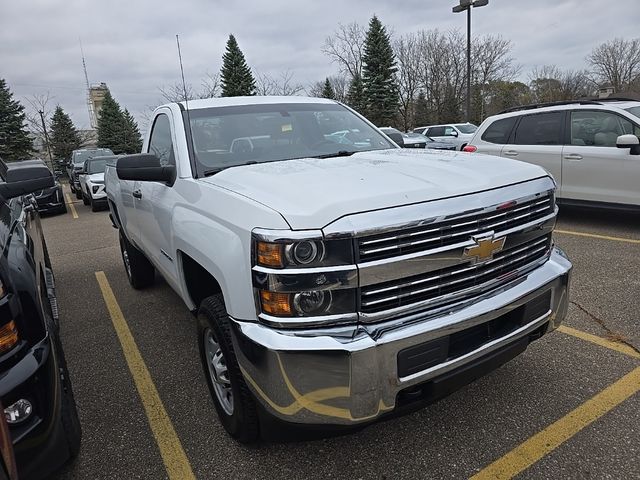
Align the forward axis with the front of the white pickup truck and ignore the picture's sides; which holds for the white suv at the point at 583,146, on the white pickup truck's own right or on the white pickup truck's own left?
on the white pickup truck's own left

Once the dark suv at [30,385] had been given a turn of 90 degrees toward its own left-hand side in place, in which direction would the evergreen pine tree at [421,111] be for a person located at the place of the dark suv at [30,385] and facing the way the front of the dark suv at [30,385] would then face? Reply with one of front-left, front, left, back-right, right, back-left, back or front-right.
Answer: front-left

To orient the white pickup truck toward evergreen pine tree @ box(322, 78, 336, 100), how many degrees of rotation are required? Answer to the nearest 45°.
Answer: approximately 135° to its left

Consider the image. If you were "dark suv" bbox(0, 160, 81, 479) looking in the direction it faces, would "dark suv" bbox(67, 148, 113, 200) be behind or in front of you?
behind

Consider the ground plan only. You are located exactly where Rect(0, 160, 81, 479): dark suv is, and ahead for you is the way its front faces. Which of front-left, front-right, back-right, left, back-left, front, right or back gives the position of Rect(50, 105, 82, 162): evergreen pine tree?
back

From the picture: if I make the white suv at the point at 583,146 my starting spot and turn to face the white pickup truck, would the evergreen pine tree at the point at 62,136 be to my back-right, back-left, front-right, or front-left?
back-right

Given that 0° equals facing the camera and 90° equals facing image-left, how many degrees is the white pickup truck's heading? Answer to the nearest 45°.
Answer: approximately 315°

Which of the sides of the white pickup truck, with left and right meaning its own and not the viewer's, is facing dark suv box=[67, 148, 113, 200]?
back

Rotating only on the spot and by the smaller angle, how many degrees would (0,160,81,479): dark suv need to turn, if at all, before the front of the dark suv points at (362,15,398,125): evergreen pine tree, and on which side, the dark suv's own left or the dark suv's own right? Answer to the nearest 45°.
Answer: approximately 135° to the dark suv's own left

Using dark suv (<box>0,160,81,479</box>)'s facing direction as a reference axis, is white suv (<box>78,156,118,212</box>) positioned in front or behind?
behind

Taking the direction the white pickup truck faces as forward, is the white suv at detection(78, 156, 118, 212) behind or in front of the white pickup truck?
behind

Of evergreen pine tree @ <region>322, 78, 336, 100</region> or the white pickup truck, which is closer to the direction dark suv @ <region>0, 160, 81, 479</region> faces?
the white pickup truck
